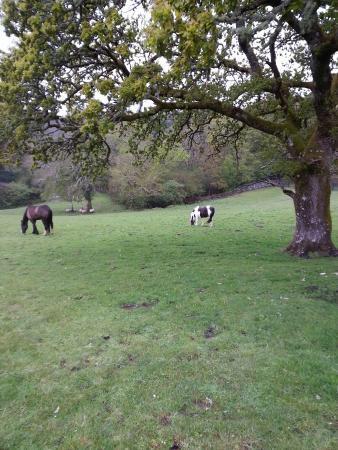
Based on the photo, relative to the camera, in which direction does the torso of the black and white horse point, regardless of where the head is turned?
to the viewer's left
